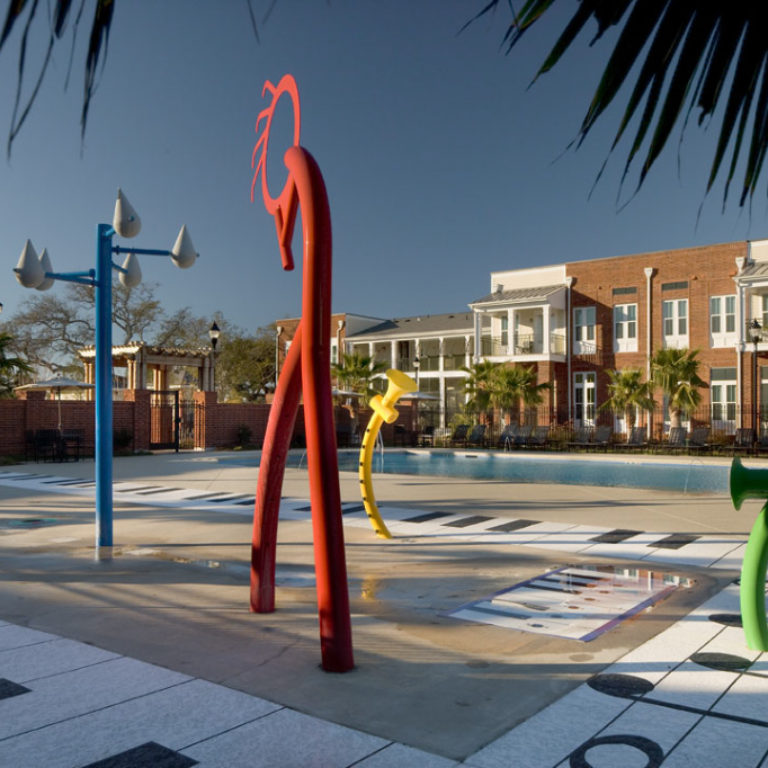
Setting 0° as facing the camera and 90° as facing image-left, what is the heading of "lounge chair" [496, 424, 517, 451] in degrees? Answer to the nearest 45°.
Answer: approximately 45°

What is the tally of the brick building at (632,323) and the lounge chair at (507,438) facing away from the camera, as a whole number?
0

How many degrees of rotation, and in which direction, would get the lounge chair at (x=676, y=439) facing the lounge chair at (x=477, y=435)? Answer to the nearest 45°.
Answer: approximately 45° to its right

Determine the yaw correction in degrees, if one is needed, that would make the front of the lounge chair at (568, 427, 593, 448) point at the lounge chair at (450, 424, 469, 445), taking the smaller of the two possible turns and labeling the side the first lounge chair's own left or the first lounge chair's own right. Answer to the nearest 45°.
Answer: approximately 45° to the first lounge chair's own right

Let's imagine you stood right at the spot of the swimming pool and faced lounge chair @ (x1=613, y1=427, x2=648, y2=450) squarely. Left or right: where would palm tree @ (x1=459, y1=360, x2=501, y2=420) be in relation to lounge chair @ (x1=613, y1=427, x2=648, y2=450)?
left

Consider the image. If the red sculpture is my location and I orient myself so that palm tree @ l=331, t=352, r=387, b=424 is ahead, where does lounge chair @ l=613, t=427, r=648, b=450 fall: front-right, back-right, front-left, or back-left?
front-right

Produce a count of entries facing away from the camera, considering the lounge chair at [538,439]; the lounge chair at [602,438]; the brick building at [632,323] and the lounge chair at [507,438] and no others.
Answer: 0

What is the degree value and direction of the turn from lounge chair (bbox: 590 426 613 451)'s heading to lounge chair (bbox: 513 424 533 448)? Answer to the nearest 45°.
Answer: approximately 45° to its right

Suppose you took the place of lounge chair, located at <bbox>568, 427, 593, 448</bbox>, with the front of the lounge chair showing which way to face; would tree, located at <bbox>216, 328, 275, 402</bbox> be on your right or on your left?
on your right

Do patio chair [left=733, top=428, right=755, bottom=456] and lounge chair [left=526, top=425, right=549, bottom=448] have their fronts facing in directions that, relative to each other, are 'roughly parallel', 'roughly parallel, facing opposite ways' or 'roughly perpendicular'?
roughly parallel

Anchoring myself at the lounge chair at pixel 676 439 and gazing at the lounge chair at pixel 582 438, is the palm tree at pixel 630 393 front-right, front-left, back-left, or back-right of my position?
front-right

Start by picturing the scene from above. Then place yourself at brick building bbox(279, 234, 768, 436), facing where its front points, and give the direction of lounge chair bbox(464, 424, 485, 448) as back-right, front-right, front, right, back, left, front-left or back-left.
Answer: front

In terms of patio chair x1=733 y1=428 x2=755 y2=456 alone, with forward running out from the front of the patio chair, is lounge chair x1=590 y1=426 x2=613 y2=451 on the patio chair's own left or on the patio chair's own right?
on the patio chair's own right
